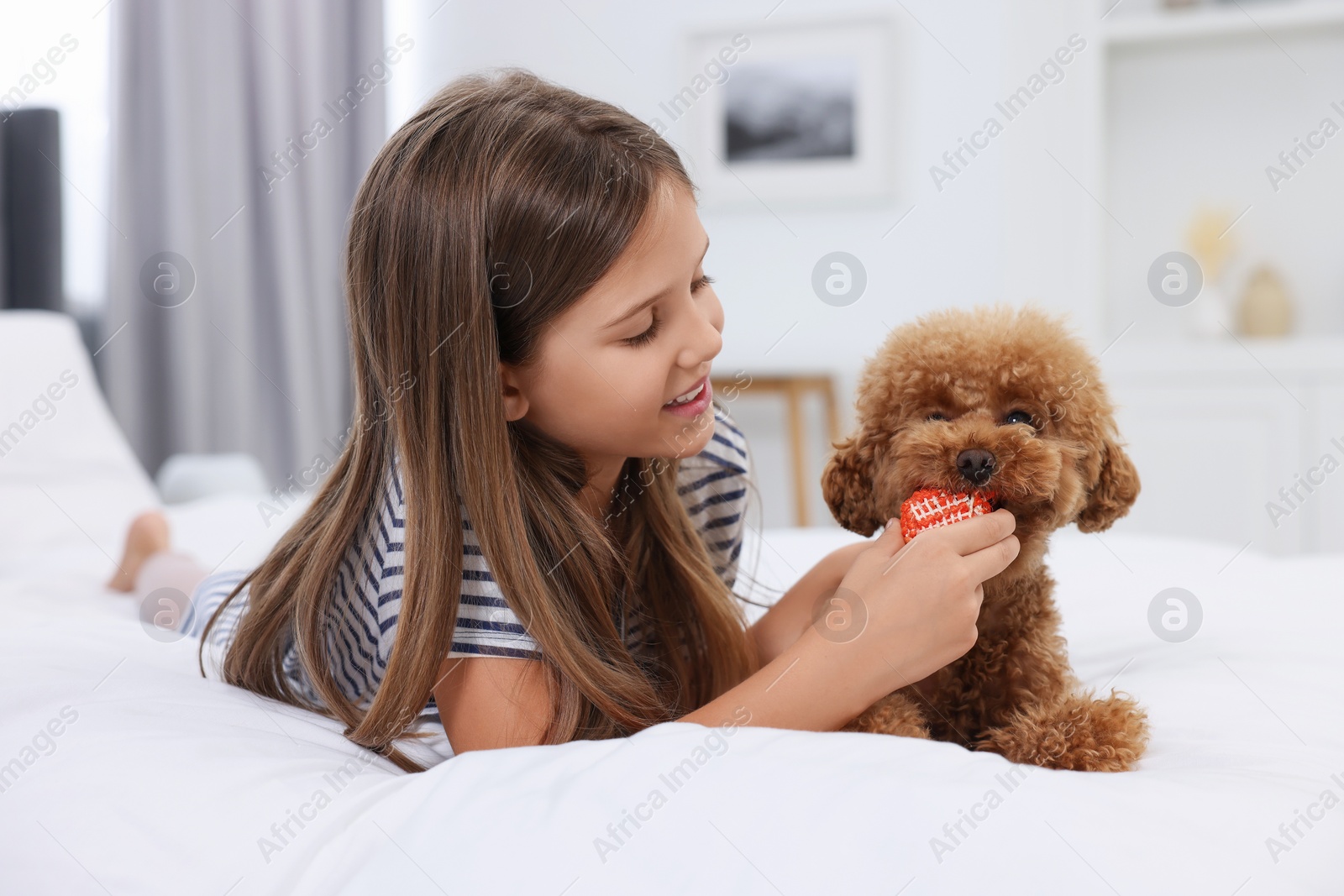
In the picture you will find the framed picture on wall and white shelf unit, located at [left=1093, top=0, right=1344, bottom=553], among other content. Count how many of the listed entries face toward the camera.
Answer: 2

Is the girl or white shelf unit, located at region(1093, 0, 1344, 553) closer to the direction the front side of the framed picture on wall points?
the girl

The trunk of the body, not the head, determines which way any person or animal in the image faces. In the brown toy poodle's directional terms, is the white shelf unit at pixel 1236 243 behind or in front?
behind

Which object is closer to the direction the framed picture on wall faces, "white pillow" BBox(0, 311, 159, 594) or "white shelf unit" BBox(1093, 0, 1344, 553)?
the white pillow

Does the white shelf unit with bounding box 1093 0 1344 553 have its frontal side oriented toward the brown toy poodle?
yes
